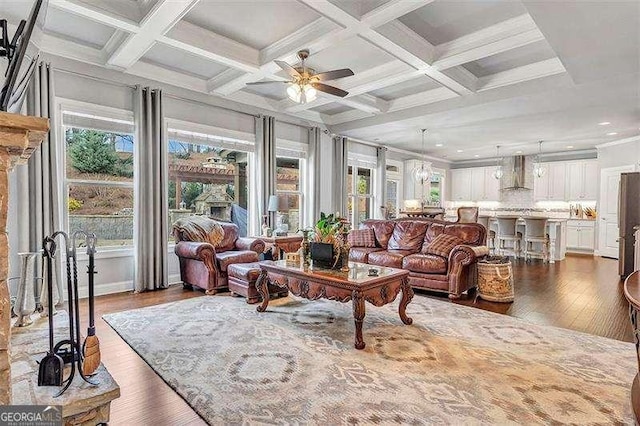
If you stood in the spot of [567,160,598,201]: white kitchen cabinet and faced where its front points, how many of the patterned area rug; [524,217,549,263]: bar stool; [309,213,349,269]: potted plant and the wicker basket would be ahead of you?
4

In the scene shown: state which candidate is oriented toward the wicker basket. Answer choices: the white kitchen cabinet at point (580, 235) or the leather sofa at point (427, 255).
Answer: the white kitchen cabinet

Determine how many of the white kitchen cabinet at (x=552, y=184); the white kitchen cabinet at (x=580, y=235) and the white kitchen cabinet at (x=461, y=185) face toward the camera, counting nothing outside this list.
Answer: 3

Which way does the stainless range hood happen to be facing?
toward the camera

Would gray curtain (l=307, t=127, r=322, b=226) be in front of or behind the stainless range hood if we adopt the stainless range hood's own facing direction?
in front

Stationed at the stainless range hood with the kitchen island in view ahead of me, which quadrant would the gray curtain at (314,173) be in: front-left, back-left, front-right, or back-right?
front-right

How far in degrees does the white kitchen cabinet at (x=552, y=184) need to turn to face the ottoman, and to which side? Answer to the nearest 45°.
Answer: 0° — it already faces it

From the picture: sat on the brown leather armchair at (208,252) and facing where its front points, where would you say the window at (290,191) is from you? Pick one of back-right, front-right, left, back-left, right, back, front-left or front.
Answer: left

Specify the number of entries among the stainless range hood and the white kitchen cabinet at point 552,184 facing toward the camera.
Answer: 2

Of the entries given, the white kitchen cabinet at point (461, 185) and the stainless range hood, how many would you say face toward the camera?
2

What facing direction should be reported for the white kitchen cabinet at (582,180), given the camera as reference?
facing the viewer

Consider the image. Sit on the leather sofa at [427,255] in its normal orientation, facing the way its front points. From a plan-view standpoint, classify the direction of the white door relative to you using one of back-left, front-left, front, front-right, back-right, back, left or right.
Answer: back

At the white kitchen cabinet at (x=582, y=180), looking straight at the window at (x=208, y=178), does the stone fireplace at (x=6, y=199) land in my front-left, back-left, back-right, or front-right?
front-left

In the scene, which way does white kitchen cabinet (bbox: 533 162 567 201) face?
toward the camera

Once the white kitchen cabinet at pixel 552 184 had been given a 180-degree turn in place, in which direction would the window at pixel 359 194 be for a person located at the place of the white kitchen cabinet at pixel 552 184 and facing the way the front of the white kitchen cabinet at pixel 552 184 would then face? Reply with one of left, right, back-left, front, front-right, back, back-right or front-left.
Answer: back-left

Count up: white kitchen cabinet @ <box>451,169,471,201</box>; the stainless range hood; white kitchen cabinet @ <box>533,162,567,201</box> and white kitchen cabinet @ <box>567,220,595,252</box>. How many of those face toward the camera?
4

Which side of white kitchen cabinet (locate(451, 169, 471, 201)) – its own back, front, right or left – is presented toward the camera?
front

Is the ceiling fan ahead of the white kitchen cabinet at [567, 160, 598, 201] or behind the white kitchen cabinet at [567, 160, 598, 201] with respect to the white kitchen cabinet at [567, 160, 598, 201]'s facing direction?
ahead

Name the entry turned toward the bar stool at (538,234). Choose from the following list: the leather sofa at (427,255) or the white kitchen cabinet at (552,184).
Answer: the white kitchen cabinet
